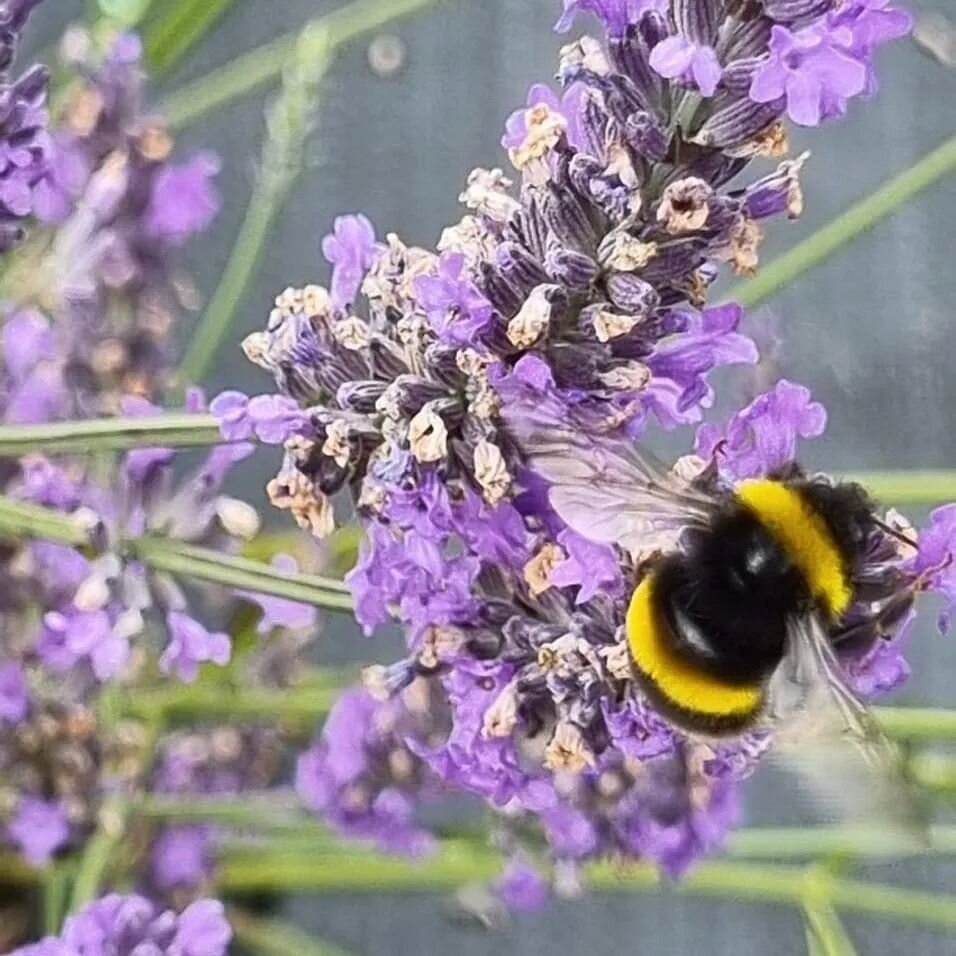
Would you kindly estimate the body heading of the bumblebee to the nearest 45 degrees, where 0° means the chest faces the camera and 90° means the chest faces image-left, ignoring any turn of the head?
approximately 225°

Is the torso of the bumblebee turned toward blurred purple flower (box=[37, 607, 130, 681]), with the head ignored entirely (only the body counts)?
no

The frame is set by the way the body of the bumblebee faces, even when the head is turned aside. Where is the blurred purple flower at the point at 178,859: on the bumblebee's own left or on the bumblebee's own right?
on the bumblebee's own left

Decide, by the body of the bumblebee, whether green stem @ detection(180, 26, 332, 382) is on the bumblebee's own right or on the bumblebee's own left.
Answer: on the bumblebee's own left

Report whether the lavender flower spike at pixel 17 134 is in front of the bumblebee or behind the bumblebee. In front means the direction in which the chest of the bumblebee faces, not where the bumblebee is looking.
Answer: behind

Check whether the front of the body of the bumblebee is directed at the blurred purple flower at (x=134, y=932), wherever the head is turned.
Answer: no
